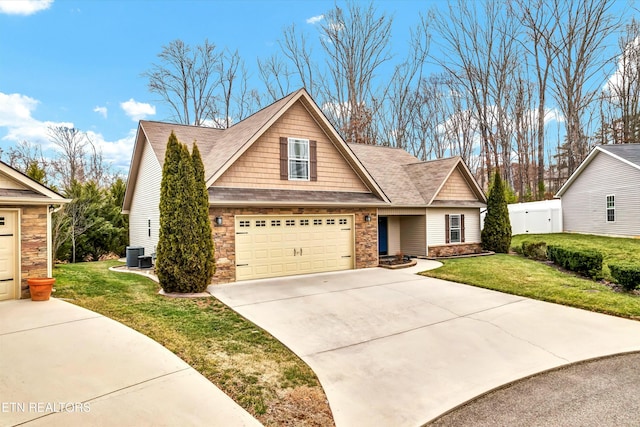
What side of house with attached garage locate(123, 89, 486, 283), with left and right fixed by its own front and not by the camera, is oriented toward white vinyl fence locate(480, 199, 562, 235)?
left

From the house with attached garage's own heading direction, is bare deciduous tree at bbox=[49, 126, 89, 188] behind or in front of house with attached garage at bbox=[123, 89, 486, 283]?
behind

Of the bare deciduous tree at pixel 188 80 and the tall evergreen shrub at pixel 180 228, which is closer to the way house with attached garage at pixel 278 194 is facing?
the tall evergreen shrub

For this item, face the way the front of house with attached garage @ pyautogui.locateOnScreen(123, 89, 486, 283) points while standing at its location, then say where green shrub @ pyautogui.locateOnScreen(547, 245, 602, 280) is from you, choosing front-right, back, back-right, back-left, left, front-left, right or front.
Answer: front-left

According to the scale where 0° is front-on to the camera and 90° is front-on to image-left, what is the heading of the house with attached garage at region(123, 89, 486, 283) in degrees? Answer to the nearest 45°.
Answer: approximately 315°

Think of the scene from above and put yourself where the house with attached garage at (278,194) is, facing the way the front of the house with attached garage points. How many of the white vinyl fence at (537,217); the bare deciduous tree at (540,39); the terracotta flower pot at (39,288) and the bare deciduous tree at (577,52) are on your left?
3

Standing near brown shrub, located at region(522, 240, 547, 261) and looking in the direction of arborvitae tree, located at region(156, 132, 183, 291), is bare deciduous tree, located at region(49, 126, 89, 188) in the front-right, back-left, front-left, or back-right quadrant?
front-right

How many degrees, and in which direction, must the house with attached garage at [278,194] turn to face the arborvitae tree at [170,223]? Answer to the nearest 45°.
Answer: approximately 90° to its right

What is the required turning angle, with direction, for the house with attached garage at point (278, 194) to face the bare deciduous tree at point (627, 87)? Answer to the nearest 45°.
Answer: approximately 90° to its left

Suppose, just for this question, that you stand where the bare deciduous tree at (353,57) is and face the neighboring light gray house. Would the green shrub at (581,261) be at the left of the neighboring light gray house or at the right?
right

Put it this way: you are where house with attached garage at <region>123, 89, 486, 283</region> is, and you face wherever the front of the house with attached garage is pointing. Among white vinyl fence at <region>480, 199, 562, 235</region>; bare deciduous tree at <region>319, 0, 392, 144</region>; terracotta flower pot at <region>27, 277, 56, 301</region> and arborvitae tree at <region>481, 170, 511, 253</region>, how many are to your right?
1

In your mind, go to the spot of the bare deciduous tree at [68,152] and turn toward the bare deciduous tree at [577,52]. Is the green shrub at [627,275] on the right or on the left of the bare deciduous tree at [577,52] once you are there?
right

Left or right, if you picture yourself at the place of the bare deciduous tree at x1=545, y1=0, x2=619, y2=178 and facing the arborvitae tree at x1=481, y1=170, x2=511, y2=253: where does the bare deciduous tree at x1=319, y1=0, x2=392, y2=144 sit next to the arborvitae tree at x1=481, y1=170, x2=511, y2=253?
right

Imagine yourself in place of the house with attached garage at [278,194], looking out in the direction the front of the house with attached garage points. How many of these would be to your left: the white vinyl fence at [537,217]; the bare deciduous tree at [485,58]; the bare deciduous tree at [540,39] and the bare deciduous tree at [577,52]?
4

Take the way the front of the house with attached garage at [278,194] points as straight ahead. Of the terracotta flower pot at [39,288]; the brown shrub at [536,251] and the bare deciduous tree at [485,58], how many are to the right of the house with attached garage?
1

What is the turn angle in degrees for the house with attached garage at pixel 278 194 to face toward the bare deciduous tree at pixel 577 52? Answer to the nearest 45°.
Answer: approximately 90° to its left
